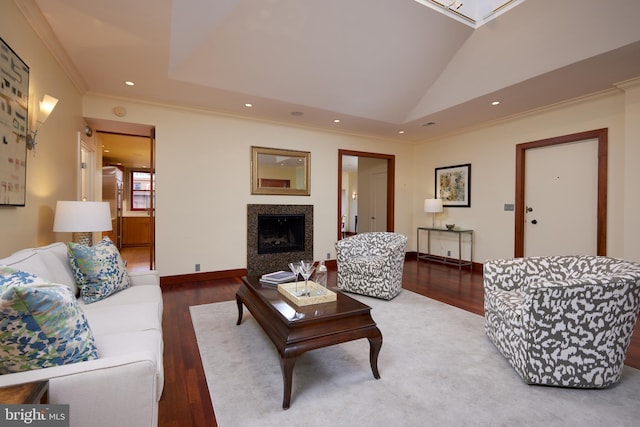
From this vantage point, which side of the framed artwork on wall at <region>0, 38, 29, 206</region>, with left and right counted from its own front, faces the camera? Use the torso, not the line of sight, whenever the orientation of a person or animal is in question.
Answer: right

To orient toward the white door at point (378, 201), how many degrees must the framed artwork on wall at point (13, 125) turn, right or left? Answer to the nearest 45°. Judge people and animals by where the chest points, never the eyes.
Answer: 0° — it already faces it

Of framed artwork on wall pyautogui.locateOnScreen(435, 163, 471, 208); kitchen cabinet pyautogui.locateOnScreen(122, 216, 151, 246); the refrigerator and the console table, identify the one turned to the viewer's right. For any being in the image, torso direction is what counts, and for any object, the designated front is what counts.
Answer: the refrigerator

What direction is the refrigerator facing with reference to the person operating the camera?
facing to the right of the viewer

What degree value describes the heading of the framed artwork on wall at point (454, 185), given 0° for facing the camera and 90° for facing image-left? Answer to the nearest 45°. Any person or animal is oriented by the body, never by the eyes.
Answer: approximately 45°

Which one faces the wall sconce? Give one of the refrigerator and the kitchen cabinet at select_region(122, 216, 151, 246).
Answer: the kitchen cabinet

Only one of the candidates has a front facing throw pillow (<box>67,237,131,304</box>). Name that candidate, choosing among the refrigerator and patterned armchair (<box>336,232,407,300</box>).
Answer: the patterned armchair

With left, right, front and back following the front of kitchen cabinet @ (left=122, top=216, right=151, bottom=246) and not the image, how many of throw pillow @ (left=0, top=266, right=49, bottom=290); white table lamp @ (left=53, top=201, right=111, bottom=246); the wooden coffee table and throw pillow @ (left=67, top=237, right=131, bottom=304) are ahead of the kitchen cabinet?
4

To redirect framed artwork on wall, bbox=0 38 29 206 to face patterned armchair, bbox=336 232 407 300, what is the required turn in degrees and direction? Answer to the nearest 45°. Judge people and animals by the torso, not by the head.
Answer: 0° — it already faces it

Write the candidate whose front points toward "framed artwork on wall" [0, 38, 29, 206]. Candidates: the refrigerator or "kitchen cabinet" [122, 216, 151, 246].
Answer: the kitchen cabinet

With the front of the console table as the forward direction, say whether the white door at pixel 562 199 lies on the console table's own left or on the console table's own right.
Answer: on the console table's own left
